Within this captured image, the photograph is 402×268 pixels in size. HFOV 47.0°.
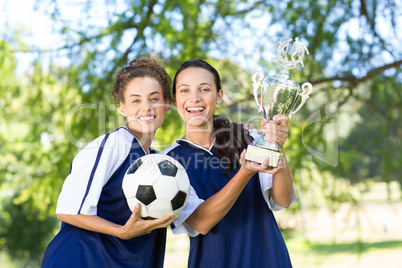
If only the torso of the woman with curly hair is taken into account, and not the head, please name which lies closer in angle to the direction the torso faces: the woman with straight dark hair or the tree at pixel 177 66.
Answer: the woman with straight dark hair

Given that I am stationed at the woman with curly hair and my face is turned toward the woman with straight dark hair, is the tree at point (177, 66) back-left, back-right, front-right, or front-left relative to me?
front-left

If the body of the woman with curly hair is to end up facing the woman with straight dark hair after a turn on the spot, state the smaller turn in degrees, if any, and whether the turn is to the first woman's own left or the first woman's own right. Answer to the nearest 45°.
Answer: approximately 45° to the first woman's own left

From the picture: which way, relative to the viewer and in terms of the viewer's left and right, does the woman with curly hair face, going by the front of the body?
facing the viewer and to the right of the viewer

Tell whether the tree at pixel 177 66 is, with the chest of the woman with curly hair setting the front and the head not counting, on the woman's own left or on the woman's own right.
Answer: on the woman's own left

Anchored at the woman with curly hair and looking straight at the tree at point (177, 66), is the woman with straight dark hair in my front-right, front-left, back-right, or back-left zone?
front-right
